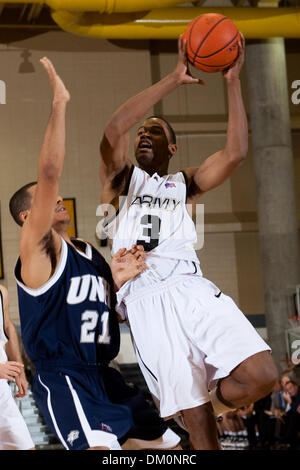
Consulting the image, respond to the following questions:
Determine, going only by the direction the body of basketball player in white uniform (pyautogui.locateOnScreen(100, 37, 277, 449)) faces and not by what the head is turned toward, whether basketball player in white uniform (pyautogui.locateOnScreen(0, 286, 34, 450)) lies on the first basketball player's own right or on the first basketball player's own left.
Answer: on the first basketball player's own right

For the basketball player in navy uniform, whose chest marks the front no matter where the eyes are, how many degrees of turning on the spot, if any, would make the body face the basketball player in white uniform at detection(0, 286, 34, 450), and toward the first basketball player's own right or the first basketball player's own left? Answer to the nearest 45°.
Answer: approximately 180°

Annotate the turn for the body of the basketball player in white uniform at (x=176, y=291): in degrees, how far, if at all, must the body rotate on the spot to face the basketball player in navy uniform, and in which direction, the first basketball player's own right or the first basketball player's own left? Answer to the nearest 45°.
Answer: approximately 90° to the first basketball player's own right

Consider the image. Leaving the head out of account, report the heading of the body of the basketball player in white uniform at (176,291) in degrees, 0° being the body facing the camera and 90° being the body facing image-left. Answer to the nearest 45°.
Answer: approximately 0°

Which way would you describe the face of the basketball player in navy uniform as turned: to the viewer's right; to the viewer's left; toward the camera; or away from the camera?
to the viewer's right

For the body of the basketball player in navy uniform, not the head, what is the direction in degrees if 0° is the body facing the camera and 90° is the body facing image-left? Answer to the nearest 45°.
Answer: approximately 315°
